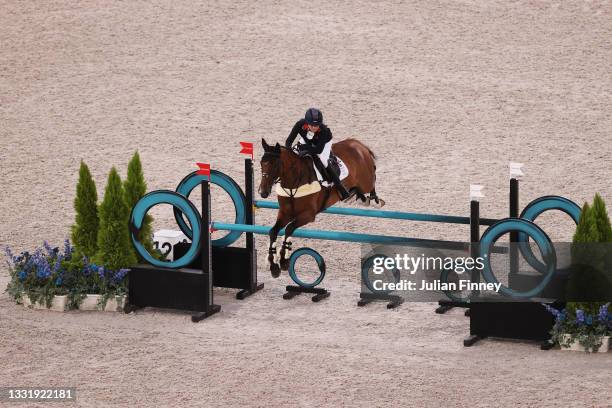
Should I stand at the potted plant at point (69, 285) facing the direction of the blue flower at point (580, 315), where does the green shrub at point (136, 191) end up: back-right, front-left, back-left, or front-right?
front-left

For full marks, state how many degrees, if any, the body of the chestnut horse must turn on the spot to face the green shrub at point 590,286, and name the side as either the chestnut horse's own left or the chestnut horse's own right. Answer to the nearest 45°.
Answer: approximately 135° to the chestnut horse's own left

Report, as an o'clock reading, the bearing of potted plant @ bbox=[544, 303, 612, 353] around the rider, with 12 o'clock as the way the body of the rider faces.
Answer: The potted plant is roughly at 8 o'clock from the rider.

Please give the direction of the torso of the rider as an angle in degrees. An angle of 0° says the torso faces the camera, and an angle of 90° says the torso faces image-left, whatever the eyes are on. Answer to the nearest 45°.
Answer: approximately 45°

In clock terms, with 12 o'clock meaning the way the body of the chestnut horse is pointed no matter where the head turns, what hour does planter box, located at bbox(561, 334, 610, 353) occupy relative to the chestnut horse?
The planter box is roughly at 8 o'clock from the chestnut horse.

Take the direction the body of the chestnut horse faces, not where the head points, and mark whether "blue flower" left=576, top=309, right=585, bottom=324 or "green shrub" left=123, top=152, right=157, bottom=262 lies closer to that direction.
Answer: the green shrub

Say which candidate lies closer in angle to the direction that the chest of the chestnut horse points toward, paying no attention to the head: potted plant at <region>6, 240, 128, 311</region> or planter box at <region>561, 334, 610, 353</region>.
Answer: the potted plant

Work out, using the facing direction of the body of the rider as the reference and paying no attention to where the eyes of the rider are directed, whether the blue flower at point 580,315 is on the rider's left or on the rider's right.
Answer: on the rider's left

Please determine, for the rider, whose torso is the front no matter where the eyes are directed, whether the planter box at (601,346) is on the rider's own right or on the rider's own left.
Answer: on the rider's own left

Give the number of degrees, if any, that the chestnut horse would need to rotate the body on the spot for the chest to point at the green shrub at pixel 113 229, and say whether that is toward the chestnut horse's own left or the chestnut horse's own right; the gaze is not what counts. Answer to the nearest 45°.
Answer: approximately 45° to the chestnut horse's own right

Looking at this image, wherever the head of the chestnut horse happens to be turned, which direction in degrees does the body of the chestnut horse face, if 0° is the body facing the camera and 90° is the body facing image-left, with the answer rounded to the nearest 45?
approximately 45°

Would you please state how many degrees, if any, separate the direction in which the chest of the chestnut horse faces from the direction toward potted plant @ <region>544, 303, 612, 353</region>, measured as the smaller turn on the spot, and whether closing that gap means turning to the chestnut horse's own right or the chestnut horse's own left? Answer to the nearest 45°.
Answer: approximately 135° to the chestnut horse's own left
